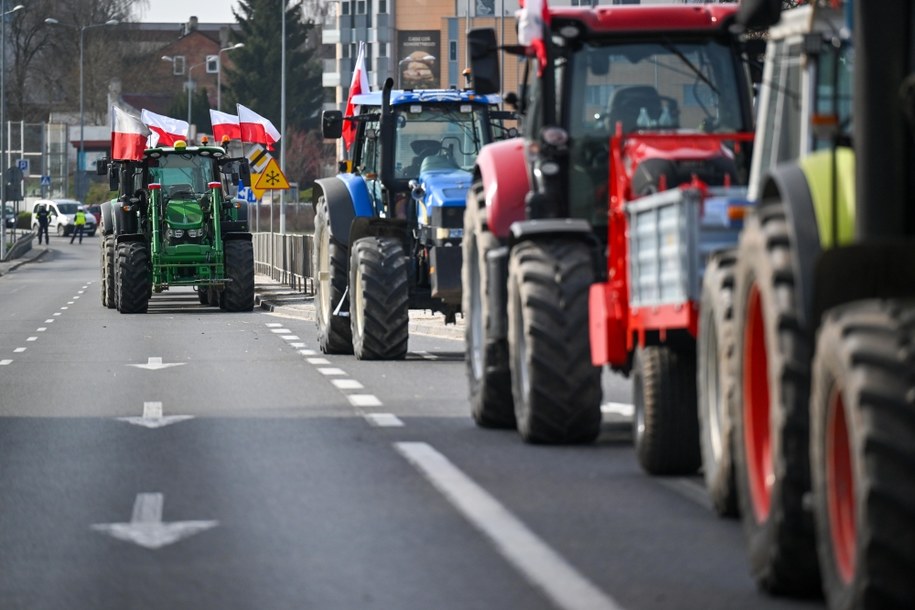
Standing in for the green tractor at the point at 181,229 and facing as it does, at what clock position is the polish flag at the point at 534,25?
The polish flag is roughly at 12 o'clock from the green tractor.

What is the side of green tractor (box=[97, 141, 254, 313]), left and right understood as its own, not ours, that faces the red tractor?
front

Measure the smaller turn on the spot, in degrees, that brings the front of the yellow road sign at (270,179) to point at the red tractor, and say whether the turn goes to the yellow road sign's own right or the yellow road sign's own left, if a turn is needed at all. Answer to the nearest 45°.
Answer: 0° — it already faces it

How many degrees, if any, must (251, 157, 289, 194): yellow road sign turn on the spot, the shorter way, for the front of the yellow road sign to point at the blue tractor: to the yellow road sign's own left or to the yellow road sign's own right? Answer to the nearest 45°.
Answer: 0° — it already faces it

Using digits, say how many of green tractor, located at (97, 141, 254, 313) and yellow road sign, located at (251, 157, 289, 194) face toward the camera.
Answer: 2

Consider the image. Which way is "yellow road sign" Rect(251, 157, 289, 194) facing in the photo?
toward the camera

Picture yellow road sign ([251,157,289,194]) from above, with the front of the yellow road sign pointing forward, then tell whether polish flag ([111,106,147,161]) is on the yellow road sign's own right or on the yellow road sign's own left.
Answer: on the yellow road sign's own right

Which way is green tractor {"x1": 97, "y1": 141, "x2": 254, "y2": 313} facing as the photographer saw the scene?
facing the viewer

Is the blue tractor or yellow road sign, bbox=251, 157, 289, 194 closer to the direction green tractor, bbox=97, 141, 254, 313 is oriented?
the blue tractor
